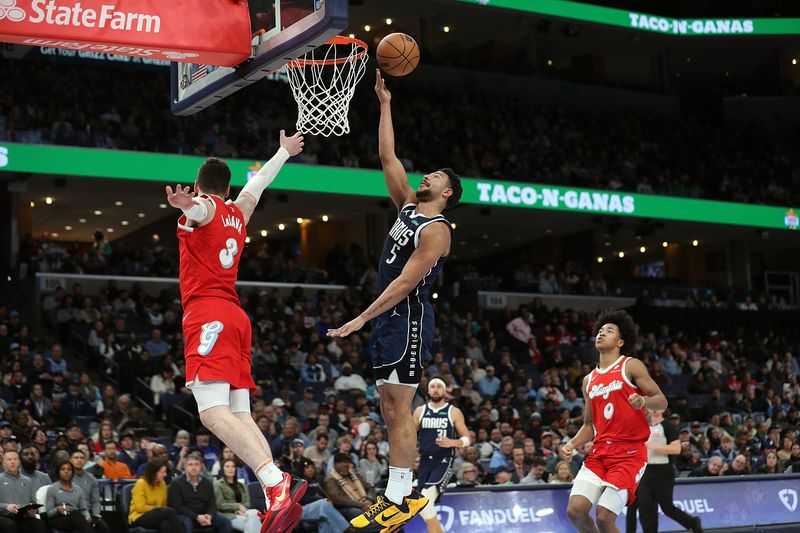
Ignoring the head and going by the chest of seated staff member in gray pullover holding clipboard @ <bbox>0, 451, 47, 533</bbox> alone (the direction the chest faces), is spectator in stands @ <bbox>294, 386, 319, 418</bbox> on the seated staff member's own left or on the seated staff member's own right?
on the seated staff member's own left

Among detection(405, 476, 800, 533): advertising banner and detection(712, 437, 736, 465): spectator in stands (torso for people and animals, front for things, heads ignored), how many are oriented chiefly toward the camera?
2

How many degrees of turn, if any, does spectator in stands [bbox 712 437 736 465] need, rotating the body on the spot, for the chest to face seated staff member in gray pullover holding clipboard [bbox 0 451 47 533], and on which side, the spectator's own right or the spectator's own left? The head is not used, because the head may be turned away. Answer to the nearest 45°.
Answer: approximately 45° to the spectator's own right

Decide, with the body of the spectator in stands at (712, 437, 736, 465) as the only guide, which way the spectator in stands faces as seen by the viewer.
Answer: toward the camera

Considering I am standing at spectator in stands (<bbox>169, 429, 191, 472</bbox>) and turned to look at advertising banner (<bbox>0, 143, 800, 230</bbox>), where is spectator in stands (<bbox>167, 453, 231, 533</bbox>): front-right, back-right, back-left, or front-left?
back-right

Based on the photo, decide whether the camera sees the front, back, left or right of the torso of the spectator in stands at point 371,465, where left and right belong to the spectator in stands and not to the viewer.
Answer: front

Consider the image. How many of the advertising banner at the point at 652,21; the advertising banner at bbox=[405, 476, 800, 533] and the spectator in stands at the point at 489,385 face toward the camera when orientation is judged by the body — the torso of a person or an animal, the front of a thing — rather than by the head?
3

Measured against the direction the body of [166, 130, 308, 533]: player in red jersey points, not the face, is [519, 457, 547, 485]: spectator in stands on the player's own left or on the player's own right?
on the player's own right

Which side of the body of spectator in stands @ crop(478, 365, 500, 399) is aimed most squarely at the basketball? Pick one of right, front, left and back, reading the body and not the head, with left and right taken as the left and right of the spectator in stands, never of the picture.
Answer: front

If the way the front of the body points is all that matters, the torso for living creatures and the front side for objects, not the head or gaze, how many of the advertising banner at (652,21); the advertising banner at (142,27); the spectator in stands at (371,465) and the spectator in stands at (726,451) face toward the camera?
4

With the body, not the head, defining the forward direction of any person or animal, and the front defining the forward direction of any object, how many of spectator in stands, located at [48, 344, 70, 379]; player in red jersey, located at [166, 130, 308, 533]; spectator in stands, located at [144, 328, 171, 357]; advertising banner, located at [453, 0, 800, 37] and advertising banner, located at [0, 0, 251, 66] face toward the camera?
4
